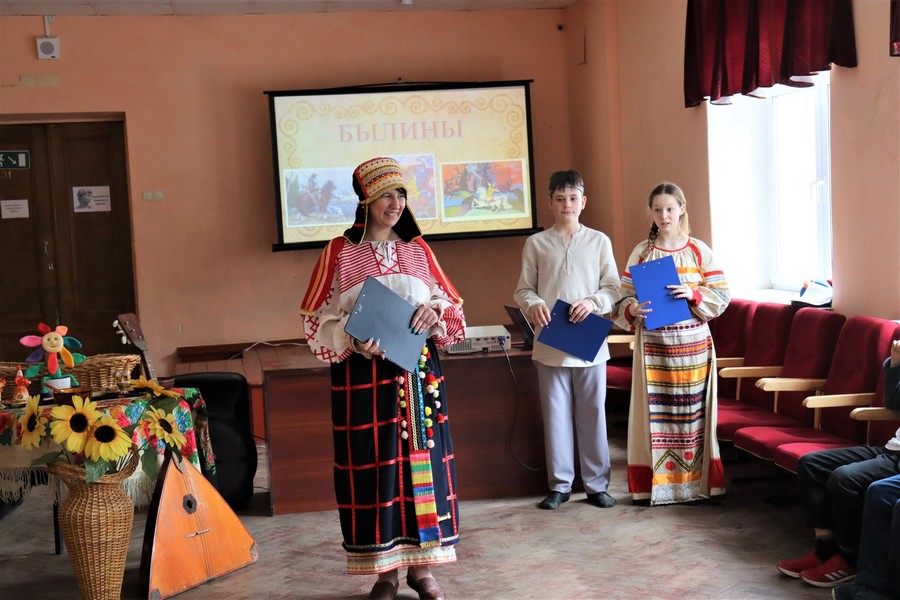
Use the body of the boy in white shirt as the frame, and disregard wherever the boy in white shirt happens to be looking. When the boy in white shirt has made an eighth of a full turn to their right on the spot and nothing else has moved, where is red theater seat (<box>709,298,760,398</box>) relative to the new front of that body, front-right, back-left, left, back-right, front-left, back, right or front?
back

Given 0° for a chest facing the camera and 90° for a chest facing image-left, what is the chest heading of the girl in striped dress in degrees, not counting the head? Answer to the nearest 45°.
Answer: approximately 0°

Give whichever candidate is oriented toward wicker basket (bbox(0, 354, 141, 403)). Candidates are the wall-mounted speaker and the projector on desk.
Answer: the wall-mounted speaker

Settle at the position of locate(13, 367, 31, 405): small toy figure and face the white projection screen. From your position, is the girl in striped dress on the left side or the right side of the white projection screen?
right

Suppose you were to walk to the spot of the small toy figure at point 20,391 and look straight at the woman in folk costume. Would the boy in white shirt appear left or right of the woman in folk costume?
left

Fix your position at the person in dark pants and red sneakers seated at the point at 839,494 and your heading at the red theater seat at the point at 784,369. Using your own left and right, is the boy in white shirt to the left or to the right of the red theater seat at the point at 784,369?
left

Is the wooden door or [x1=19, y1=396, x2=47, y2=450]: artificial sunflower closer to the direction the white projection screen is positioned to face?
the artificial sunflower

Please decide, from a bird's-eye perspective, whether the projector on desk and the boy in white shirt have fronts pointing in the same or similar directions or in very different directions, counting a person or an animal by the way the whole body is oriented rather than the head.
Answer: very different directions

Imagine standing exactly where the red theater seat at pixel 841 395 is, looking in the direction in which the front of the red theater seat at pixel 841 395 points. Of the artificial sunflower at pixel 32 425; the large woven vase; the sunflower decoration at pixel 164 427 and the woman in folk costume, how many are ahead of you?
4

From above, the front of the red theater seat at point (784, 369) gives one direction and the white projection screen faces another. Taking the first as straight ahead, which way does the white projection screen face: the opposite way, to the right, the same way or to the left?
to the left
